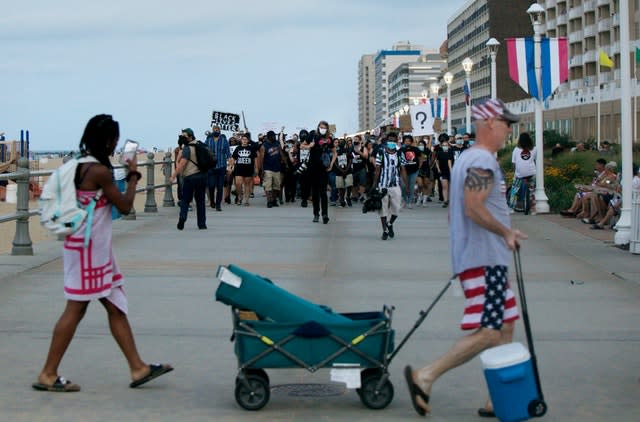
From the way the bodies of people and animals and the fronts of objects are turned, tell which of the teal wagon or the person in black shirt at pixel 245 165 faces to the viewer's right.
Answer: the teal wagon

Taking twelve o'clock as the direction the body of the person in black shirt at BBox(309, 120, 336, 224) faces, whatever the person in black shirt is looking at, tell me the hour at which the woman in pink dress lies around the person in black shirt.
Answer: The woman in pink dress is roughly at 12 o'clock from the person in black shirt.

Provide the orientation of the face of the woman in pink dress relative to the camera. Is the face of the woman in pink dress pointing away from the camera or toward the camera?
away from the camera

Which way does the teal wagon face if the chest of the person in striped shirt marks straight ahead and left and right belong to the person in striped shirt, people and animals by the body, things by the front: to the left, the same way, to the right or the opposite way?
to the left

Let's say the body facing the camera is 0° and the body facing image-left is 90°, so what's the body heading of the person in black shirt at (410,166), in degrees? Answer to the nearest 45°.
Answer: approximately 0°

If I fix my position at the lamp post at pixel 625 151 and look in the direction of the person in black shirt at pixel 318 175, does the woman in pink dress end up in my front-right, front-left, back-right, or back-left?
back-left

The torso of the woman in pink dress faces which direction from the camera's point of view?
to the viewer's right

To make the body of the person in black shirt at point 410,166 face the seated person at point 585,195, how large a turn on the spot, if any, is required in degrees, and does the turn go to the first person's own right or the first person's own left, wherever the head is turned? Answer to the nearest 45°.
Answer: approximately 45° to the first person's own left

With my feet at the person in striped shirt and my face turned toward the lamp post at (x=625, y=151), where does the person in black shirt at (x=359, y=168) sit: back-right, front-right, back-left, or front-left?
back-left

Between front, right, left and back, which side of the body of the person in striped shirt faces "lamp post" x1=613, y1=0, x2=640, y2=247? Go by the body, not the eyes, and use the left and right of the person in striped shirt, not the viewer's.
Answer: left

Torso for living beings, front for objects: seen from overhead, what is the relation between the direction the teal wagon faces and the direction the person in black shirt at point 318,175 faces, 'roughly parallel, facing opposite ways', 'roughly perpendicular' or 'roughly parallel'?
roughly perpendicular

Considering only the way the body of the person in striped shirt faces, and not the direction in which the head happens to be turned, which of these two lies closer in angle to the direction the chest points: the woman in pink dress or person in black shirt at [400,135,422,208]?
the woman in pink dress

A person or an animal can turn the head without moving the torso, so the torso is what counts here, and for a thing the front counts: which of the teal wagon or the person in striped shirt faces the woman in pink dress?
the person in striped shirt
